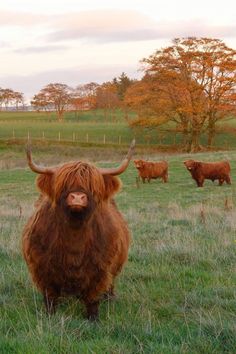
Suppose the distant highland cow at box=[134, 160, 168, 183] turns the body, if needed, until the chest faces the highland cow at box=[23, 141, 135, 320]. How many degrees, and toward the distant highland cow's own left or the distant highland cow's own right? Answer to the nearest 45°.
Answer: approximately 90° to the distant highland cow's own left

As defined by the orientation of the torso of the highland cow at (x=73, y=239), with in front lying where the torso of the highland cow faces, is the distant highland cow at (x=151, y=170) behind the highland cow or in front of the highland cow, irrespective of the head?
behind

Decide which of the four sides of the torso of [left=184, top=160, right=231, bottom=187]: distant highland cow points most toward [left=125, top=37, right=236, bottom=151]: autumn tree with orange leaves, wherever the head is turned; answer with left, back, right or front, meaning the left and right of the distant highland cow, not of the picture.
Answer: right

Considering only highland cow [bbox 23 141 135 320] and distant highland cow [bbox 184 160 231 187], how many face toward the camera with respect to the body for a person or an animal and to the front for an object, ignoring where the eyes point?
1

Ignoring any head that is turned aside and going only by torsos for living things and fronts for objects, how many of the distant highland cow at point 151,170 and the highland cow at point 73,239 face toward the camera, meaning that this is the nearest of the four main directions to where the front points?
1

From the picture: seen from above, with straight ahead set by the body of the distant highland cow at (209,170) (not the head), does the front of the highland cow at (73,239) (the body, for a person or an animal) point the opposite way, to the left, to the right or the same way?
to the left

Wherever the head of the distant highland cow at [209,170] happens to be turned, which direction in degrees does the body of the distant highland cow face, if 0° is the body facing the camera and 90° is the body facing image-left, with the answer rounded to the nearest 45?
approximately 90°

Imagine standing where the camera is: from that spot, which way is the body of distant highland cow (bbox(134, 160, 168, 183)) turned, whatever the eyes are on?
to the viewer's left

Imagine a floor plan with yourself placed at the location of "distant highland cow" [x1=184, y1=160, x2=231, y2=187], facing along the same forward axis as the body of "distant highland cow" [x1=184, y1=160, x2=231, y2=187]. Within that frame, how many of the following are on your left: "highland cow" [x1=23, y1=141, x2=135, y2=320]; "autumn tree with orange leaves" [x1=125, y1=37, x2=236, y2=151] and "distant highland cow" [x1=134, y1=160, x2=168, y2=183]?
1

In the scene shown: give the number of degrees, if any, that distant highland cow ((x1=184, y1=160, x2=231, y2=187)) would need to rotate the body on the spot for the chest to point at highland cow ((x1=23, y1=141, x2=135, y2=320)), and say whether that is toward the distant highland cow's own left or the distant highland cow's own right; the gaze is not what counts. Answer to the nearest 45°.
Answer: approximately 90° to the distant highland cow's own left

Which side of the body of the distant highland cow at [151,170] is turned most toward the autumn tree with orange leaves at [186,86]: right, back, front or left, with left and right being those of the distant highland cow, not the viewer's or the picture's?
right

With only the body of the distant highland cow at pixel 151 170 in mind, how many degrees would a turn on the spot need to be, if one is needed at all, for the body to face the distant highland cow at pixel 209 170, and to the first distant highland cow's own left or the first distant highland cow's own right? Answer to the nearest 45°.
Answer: approximately 135° to the first distant highland cow's own left
